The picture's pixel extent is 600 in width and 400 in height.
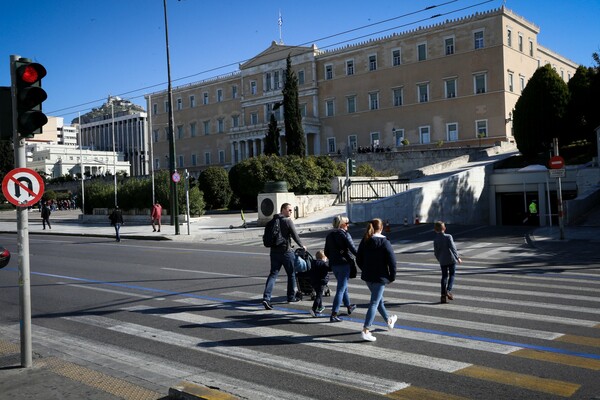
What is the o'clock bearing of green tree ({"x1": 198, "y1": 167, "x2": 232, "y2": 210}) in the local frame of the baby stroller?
The green tree is roughly at 10 o'clock from the baby stroller.

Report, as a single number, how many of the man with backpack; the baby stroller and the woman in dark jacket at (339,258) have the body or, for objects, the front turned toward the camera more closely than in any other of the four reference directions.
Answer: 0

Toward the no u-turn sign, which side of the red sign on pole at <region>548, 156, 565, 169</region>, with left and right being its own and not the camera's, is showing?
front

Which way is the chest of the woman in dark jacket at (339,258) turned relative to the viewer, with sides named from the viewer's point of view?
facing away from the viewer and to the right of the viewer

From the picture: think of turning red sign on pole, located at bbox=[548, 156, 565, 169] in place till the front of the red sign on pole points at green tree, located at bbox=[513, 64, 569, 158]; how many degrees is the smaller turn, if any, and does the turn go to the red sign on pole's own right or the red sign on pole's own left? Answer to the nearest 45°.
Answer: approximately 180°

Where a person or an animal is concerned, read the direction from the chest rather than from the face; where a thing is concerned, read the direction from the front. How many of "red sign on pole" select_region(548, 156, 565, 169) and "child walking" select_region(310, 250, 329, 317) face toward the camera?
1

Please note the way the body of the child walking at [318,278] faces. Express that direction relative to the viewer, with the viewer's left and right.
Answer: facing away from the viewer and to the right of the viewer

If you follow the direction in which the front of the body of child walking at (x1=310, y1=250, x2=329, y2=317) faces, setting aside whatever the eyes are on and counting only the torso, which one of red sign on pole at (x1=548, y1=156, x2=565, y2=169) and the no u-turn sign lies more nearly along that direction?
the red sign on pole

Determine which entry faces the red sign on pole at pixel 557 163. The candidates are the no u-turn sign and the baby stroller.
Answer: the baby stroller

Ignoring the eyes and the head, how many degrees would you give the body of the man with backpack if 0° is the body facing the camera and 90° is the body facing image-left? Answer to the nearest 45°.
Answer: approximately 225°

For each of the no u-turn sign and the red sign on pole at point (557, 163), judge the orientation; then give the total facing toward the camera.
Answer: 2

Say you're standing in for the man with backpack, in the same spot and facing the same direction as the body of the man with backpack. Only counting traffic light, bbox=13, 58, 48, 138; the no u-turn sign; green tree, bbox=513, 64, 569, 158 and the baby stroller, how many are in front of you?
2

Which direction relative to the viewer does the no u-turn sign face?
toward the camera

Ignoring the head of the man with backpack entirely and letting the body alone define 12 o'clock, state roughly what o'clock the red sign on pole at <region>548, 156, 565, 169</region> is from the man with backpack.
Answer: The red sign on pole is roughly at 12 o'clock from the man with backpack.

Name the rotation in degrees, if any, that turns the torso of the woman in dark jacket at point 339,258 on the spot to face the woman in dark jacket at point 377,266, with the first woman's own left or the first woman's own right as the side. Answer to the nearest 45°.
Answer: approximately 90° to the first woman's own right

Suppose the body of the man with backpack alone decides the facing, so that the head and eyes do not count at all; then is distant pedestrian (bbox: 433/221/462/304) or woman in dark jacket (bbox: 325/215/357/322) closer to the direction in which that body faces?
the distant pedestrian

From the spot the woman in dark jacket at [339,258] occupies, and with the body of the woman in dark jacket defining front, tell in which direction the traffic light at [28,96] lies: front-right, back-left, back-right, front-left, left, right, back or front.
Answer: back
